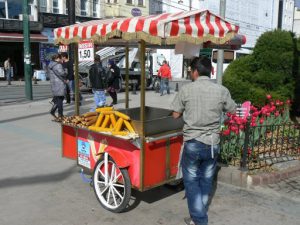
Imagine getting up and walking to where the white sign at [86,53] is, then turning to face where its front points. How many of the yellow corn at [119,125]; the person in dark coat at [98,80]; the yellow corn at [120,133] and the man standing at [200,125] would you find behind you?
1

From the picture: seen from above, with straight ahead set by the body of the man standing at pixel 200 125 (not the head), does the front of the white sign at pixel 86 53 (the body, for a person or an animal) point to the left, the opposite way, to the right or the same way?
the opposite way

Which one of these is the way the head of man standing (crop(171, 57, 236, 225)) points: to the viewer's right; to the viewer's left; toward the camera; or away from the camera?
away from the camera

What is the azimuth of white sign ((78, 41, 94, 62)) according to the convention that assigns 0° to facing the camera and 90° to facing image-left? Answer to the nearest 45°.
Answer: approximately 0°

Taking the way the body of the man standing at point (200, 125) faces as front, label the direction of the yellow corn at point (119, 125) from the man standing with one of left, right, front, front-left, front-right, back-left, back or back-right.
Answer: front-left

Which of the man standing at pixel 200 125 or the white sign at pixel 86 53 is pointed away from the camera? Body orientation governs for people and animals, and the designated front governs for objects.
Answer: the man standing

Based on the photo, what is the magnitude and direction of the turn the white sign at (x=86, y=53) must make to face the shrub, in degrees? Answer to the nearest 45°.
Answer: approximately 90° to its left

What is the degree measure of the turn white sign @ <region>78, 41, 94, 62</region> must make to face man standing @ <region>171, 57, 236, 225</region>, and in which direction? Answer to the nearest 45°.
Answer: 0° — it already faces them

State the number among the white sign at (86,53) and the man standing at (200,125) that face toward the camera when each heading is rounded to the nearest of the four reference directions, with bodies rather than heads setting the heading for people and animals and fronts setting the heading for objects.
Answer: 1

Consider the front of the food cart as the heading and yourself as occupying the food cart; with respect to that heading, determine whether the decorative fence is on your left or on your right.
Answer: on your right

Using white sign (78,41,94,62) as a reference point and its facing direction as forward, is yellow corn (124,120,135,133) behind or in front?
in front

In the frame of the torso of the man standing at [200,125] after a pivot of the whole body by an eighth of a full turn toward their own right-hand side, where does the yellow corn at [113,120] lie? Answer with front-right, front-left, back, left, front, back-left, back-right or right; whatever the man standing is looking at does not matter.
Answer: left

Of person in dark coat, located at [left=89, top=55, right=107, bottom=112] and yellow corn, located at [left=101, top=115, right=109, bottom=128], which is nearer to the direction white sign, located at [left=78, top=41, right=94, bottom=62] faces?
the yellow corn

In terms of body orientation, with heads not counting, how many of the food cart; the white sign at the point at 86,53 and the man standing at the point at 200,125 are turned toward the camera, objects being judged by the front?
1

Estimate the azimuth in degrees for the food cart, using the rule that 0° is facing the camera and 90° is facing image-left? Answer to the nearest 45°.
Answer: approximately 135°

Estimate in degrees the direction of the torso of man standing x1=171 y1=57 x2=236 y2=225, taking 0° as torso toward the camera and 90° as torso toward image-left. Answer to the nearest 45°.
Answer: approximately 180°
